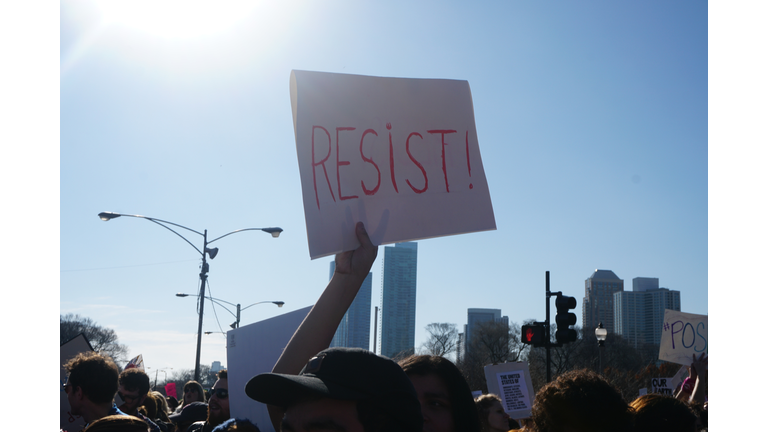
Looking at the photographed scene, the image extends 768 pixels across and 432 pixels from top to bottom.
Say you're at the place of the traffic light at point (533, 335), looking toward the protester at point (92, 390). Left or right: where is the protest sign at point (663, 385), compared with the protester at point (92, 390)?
left

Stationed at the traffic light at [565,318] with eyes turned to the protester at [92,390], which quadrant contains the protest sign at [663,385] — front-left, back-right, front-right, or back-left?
front-left

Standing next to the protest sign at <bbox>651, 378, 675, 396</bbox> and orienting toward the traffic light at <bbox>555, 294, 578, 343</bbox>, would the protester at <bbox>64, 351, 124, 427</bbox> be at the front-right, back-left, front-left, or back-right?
back-left

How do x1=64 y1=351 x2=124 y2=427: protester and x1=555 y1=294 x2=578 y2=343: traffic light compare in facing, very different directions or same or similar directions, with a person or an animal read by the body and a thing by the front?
very different directions

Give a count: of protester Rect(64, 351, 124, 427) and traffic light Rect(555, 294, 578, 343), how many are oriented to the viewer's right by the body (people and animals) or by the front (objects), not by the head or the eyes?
1

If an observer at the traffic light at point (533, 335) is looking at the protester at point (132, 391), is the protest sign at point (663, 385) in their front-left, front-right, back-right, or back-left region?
front-left

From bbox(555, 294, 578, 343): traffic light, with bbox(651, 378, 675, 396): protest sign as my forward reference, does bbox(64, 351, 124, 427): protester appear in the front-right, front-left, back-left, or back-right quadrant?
front-right
